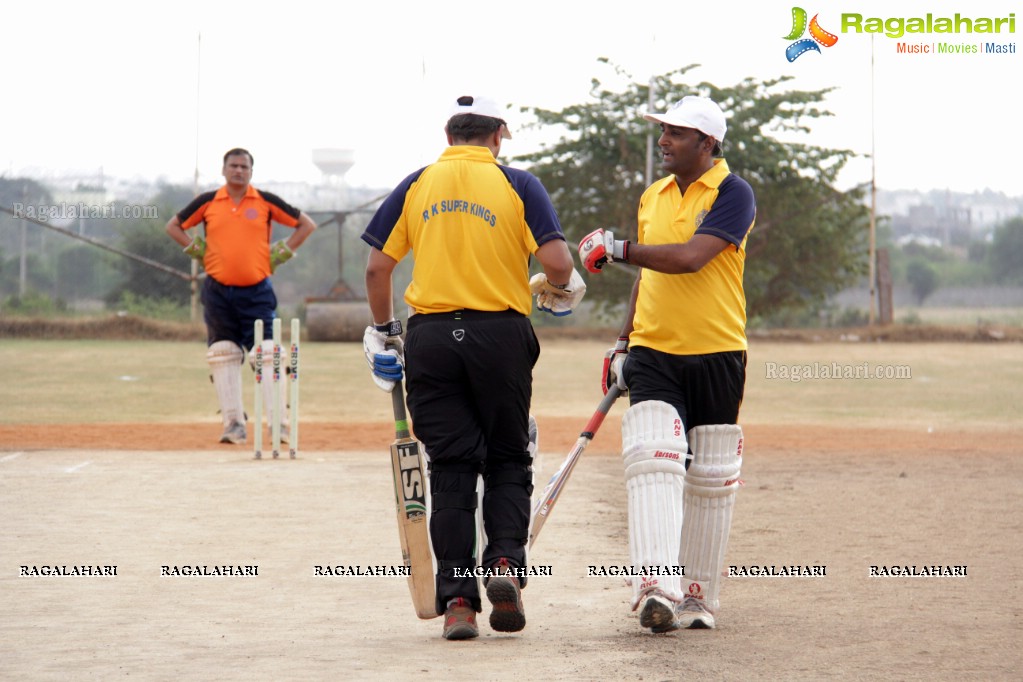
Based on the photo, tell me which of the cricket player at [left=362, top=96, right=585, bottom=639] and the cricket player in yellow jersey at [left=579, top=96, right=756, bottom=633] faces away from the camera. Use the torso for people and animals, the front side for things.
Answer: the cricket player

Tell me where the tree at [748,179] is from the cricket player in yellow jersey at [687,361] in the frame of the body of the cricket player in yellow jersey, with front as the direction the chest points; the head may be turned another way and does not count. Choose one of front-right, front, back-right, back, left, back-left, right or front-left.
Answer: back-right

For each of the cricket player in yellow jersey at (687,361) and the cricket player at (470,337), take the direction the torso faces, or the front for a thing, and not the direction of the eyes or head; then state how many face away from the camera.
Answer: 1

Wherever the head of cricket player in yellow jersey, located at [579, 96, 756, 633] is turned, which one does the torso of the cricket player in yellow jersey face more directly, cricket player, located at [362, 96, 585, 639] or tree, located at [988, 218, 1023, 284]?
the cricket player

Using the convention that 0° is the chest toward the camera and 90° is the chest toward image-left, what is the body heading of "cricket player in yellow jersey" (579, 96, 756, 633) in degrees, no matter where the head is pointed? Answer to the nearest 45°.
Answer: approximately 45°

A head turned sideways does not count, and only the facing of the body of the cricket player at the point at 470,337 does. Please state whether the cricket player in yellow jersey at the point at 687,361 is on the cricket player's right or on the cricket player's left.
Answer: on the cricket player's right

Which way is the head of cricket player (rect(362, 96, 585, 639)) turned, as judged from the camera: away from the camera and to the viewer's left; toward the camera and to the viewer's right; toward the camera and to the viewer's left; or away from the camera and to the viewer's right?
away from the camera and to the viewer's right

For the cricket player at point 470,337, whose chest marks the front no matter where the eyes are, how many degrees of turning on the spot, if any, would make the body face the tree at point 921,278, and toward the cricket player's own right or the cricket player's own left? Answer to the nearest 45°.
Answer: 0° — they already face it

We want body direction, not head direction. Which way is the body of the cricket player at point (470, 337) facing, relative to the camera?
away from the camera

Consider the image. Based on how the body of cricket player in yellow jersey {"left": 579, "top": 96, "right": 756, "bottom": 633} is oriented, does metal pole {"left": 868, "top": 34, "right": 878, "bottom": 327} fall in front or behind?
behind

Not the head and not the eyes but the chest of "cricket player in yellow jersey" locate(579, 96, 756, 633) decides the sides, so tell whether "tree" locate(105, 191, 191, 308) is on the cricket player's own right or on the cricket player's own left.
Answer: on the cricket player's own right

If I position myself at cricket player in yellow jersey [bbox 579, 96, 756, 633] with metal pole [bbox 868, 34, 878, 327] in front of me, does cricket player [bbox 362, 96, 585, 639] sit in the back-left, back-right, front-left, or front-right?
back-left
